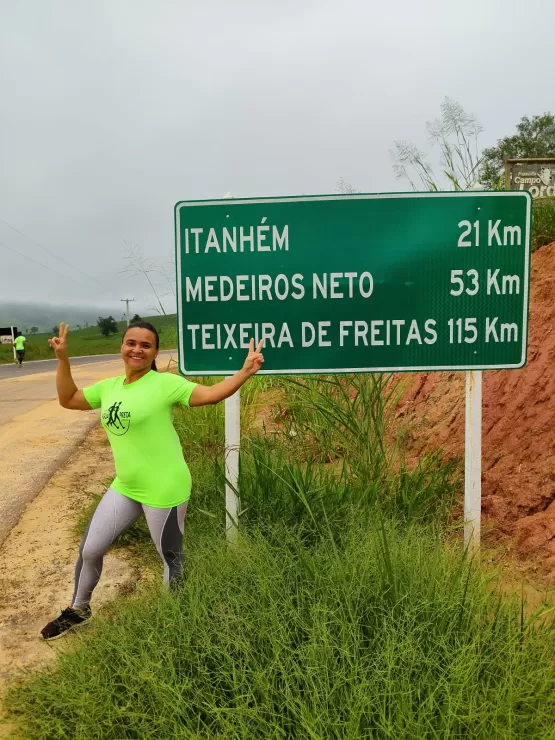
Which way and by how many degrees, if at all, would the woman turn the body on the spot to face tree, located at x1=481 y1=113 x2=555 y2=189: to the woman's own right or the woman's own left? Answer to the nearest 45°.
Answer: approximately 180°

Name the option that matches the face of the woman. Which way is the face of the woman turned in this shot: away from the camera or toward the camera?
toward the camera

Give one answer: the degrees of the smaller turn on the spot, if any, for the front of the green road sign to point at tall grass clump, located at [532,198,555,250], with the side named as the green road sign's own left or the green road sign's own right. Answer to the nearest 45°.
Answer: approximately 135° to the green road sign's own left

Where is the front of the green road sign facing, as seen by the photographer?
facing the viewer

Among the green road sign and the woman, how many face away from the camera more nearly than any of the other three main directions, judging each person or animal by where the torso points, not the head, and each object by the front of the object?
0

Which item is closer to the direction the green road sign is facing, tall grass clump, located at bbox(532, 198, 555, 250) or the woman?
the woman

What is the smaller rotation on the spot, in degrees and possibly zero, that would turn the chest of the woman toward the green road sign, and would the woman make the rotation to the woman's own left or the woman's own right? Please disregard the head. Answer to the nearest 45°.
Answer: approximately 135° to the woman's own left

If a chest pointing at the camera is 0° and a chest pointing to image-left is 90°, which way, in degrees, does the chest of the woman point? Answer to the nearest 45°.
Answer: approximately 45°

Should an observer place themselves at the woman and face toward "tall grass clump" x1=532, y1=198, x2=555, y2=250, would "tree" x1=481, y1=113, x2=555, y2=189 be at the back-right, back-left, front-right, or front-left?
front-left

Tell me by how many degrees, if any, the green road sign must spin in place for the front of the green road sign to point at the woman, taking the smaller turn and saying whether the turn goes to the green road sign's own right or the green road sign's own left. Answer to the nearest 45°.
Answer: approximately 45° to the green road sign's own right

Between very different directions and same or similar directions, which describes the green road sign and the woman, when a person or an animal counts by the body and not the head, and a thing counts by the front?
same or similar directions
